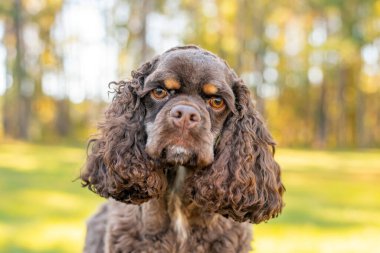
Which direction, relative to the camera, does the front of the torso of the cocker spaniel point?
toward the camera
